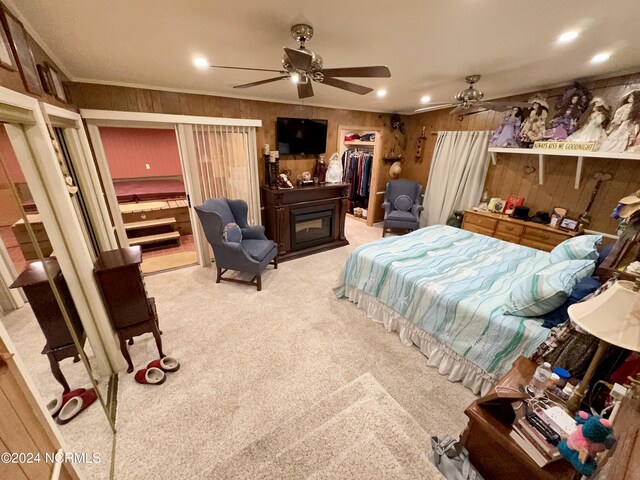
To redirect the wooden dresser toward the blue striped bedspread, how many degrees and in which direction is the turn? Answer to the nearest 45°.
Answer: approximately 45° to its left

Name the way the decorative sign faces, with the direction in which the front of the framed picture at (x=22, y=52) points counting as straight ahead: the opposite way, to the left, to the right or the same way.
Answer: the opposite way

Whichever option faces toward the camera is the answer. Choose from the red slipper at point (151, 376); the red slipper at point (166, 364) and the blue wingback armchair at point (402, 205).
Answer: the blue wingback armchair

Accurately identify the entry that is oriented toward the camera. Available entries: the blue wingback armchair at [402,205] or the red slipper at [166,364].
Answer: the blue wingback armchair

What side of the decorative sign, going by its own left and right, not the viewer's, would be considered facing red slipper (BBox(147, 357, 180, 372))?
front

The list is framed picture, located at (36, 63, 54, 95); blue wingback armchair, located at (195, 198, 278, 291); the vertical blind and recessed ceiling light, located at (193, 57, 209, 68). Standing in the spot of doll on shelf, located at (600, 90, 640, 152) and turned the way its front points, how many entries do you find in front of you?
4

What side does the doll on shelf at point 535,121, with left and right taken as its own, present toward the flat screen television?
front

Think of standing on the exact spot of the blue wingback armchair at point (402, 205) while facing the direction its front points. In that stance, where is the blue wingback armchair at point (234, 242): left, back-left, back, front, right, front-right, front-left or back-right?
front-right

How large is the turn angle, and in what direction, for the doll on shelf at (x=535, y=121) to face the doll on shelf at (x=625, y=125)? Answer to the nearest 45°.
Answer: approximately 90° to its left

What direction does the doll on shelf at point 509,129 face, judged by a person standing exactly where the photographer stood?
facing the viewer and to the left of the viewer

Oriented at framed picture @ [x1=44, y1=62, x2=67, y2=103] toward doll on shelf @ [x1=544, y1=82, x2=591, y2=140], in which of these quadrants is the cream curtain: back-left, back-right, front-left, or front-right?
front-left

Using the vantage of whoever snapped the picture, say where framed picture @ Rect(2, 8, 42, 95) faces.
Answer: facing the viewer and to the right of the viewer

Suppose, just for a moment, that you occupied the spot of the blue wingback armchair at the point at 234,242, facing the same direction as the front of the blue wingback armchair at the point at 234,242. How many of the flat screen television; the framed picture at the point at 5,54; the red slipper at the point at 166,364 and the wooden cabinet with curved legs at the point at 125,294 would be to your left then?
1

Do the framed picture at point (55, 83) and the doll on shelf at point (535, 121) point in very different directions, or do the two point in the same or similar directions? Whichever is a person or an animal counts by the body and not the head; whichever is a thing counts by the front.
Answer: very different directions
